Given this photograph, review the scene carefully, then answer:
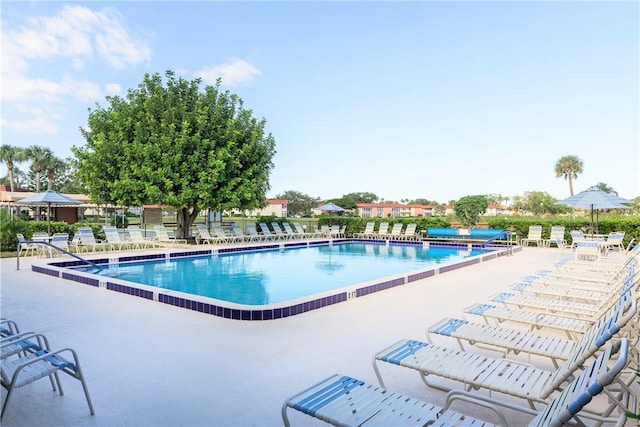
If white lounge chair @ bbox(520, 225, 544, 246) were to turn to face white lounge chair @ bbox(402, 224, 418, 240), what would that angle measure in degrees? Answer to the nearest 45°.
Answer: approximately 45° to its right

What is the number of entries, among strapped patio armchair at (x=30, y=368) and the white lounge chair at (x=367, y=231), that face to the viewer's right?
1

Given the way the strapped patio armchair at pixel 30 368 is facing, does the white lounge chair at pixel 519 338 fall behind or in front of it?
in front

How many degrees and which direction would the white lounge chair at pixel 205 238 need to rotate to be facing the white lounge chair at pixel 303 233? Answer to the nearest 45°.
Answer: approximately 90° to its left

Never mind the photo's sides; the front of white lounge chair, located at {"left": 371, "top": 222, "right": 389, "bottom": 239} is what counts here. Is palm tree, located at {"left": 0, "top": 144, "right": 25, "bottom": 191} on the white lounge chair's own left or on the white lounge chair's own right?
on the white lounge chair's own right

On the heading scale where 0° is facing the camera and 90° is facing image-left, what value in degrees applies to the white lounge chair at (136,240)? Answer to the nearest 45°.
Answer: approximately 315°

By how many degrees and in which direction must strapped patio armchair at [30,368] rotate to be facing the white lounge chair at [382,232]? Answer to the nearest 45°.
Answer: approximately 45° to its left

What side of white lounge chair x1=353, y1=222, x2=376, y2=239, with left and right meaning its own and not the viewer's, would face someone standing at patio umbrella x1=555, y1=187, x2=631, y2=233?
left

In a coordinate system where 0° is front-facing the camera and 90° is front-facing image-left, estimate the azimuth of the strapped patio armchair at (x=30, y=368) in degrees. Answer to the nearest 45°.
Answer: approximately 270°

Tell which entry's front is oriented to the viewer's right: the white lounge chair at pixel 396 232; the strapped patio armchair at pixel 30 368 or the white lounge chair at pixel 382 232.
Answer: the strapped patio armchair

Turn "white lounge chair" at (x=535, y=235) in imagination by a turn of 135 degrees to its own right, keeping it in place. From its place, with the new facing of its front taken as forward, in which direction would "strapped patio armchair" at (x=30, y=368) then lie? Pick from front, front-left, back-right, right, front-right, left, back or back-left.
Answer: back

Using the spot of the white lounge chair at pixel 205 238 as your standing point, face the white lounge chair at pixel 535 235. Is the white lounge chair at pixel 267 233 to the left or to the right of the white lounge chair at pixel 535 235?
left
